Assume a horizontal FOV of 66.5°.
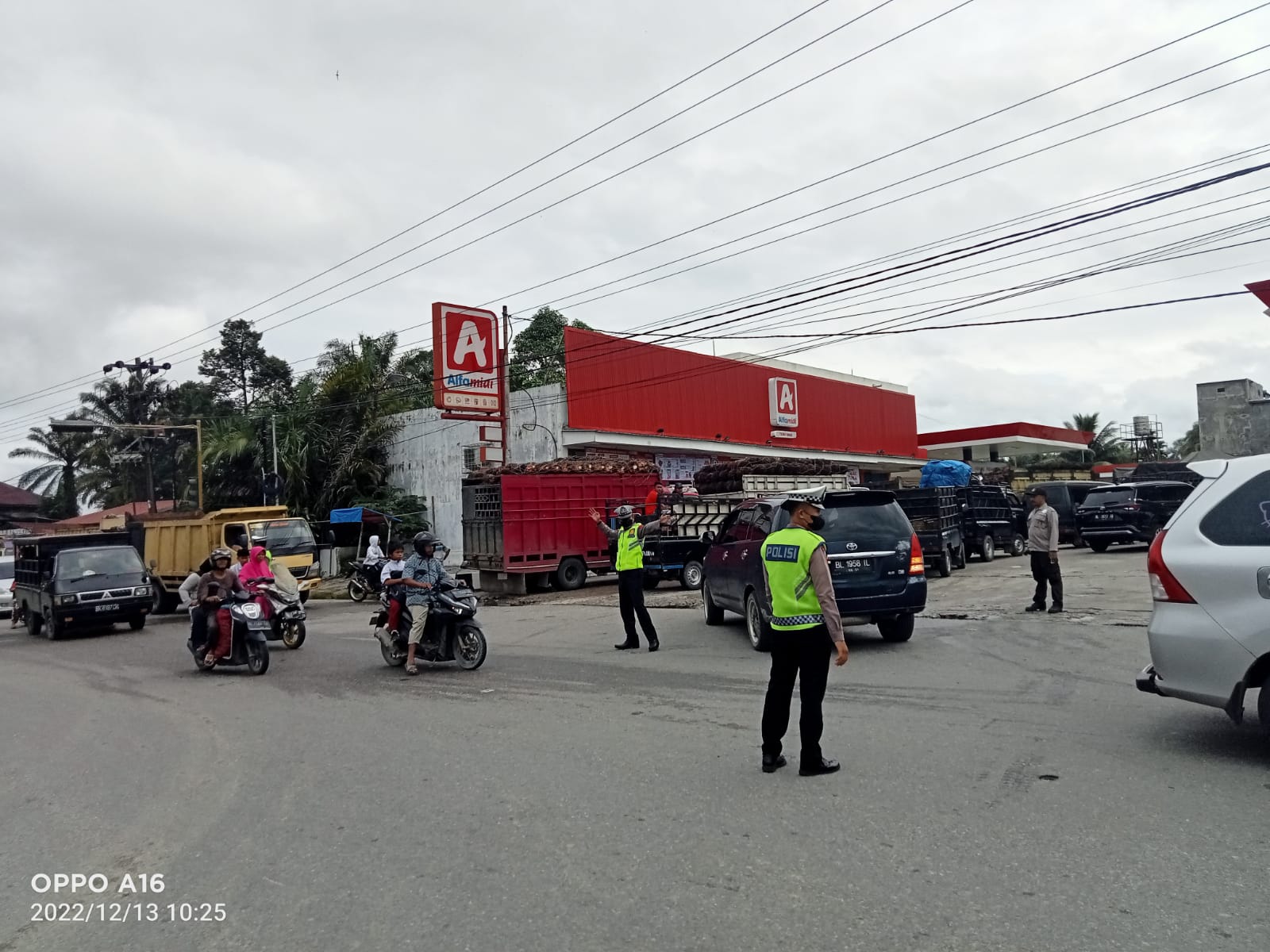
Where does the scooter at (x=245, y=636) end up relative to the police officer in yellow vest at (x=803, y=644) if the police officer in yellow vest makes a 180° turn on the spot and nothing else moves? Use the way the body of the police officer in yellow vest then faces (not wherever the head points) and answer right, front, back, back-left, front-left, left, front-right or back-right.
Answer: right

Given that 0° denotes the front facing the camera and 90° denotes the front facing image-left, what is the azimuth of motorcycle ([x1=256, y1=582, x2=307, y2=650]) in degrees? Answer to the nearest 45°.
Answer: approximately 315°

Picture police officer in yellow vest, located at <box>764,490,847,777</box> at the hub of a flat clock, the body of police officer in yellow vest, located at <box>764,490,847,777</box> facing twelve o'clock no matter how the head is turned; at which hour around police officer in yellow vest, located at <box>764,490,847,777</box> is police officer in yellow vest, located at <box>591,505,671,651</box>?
police officer in yellow vest, located at <box>591,505,671,651</box> is roughly at 10 o'clock from police officer in yellow vest, located at <box>764,490,847,777</box>.

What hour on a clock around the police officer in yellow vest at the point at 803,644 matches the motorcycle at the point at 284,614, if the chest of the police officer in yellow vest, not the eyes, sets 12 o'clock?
The motorcycle is roughly at 9 o'clock from the police officer in yellow vest.

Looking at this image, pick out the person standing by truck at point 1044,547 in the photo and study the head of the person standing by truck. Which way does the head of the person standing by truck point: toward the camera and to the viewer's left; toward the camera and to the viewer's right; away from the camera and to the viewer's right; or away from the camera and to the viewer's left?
toward the camera and to the viewer's left

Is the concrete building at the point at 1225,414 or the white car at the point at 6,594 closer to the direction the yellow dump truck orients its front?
the concrete building

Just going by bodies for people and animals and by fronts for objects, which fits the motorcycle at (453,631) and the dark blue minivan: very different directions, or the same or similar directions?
very different directions

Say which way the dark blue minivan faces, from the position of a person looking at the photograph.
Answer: facing away from the viewer and to the left of the viewer

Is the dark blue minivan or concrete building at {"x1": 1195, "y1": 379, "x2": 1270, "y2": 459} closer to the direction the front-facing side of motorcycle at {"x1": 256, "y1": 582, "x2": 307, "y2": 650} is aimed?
the dark blue minivan

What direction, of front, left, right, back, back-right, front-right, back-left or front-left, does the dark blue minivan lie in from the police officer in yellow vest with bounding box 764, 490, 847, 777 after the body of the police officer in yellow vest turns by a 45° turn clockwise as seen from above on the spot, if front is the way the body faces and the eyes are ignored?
left
